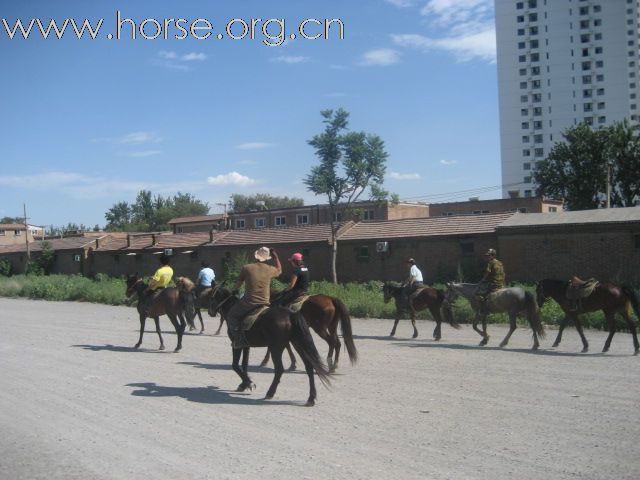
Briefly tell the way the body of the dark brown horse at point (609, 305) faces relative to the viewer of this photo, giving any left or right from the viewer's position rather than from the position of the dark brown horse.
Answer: facing to the left of the viewer

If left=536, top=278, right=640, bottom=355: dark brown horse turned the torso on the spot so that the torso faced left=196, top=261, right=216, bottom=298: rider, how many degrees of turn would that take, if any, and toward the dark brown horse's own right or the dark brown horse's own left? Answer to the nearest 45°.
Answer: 0° — it already faces them

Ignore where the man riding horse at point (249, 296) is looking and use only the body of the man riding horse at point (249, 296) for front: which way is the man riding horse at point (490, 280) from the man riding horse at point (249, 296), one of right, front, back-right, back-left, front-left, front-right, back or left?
right

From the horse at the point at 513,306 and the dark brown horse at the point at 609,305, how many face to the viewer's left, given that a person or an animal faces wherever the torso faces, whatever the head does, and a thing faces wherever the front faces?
2

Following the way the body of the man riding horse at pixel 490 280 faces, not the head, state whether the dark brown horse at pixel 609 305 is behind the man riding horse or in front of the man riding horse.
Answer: behind

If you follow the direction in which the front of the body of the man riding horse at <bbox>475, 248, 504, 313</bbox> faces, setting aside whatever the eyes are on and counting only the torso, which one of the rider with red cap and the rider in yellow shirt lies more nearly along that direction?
the rider in yellow shirt

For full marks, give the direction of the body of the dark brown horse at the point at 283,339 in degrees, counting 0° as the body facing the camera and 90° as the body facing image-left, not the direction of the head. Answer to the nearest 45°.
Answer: approximately 135°

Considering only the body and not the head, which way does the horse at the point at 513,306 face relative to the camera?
to the viewer's left

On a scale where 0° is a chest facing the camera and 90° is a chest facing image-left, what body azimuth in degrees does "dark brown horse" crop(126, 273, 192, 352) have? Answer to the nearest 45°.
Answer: approximately 135°

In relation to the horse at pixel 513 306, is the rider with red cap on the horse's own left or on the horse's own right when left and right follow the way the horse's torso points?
on the horse's own left

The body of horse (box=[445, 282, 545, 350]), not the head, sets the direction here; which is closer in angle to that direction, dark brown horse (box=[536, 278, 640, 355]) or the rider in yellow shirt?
the rider in yellow shirt

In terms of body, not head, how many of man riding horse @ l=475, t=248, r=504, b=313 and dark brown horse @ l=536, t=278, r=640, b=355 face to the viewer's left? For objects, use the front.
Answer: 2

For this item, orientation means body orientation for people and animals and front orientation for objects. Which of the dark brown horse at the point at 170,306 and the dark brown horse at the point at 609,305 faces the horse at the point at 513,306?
the dark brown horse at the point at 609,305
